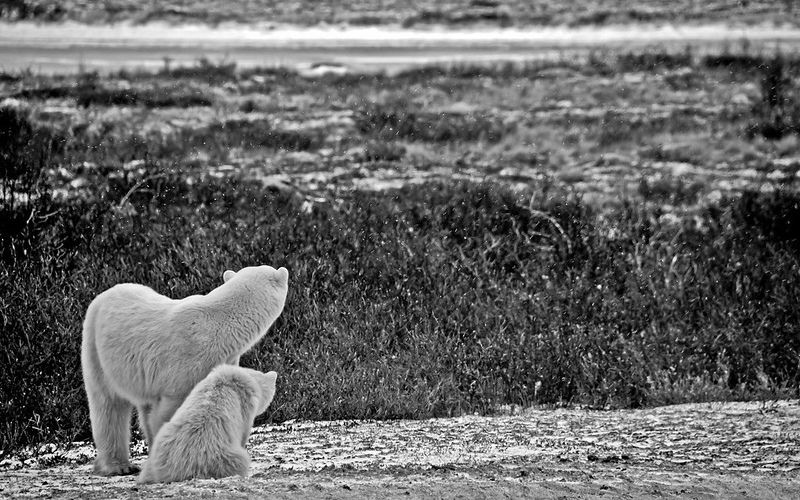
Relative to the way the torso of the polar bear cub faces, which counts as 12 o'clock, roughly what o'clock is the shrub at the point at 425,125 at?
The shrub is roughly at 11 o'clock from the polar bear cub.

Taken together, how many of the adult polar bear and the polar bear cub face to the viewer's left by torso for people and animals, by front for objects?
0

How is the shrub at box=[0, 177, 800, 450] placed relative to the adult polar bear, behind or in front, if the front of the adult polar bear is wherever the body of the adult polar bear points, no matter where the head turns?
in front

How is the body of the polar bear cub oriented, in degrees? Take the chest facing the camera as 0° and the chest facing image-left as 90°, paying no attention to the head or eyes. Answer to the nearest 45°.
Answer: approximately 225°

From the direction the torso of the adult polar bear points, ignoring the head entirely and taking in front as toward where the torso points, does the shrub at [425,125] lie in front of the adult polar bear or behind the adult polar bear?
in front

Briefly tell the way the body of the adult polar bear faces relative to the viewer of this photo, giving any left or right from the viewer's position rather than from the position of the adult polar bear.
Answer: facing away from the viewer and to the right of the viewer
